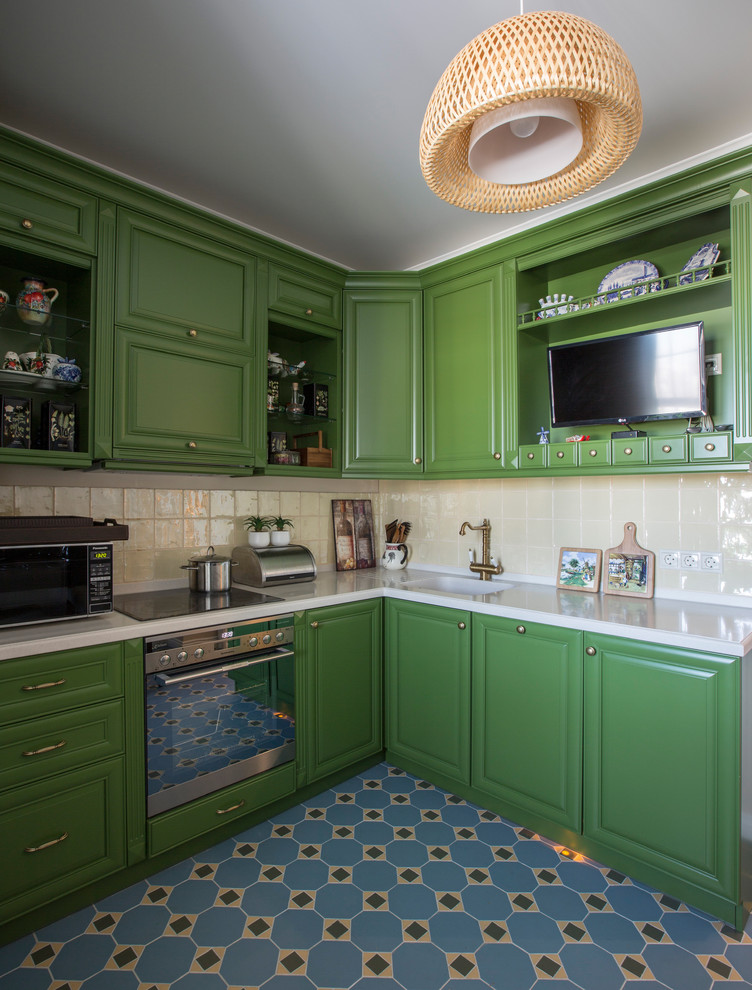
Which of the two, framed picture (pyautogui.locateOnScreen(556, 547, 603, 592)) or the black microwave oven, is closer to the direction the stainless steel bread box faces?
the framed picture

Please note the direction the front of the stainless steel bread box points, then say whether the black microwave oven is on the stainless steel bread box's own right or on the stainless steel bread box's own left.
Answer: on the stainless steel bread box's own right

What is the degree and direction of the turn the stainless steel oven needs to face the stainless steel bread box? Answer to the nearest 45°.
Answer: approximately 90° to its left

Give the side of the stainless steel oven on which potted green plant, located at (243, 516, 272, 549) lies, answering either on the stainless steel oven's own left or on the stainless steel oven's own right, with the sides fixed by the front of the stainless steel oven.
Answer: on the stainless steel oven's own left

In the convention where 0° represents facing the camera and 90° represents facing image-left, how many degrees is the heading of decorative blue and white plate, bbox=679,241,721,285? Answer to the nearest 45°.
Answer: approximately 45°
